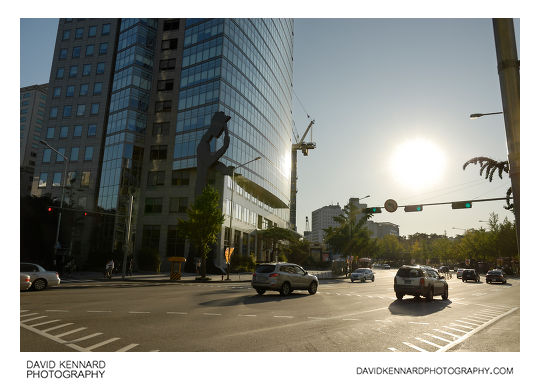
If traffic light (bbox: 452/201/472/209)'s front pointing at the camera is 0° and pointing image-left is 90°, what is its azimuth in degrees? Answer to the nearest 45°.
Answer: approximately 0°

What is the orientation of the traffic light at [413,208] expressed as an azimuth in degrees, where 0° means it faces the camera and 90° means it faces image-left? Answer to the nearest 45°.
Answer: approximately 0°

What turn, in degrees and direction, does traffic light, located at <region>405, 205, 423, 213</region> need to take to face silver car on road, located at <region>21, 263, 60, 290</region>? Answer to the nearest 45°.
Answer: approximately 45° to its right

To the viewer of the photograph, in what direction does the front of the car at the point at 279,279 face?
facing away from the viewer and to the right of the viewer

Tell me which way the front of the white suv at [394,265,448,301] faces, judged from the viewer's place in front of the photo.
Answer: facing away from the viewer and to the right of the viewer
